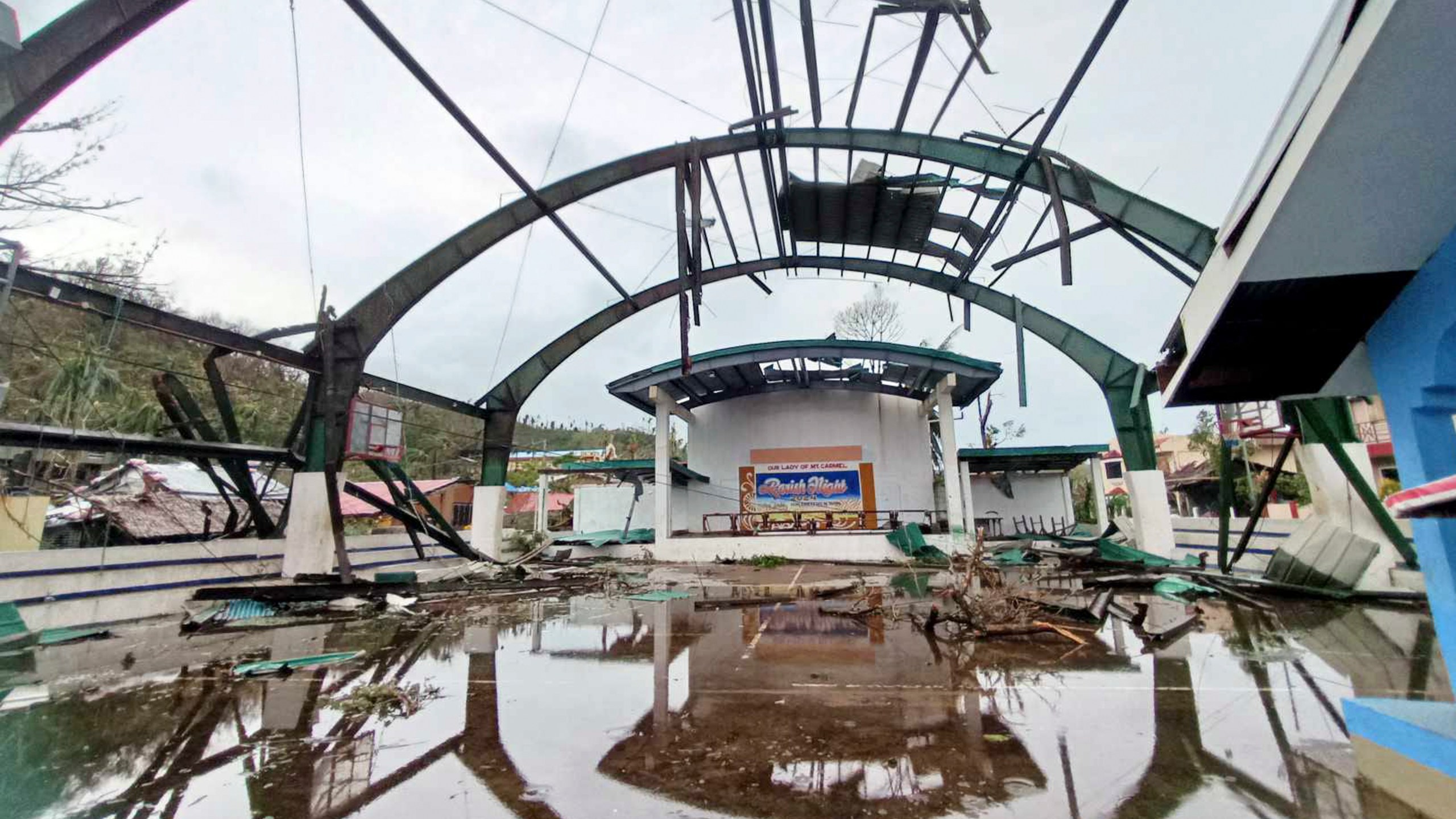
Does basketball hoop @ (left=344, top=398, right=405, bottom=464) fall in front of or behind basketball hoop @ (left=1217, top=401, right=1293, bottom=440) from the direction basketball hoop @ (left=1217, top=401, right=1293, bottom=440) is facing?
in front

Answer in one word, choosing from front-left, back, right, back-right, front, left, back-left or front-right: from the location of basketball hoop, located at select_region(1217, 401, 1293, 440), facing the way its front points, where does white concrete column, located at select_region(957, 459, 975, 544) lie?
front-right

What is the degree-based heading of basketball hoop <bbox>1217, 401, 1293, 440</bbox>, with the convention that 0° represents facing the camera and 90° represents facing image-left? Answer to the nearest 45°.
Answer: approximately 45°

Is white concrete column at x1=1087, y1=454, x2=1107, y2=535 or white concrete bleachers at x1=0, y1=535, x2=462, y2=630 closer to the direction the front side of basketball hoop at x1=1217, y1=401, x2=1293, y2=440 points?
the white concrete bleachers

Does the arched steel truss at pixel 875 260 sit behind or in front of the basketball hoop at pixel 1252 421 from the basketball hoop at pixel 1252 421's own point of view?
in front

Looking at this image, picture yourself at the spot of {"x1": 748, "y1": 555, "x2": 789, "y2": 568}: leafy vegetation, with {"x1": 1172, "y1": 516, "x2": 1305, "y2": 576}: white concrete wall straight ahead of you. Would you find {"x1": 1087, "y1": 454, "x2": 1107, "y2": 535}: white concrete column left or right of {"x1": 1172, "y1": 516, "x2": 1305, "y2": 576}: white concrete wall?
left

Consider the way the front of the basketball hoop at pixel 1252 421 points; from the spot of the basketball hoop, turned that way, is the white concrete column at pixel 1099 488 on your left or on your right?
on your right
